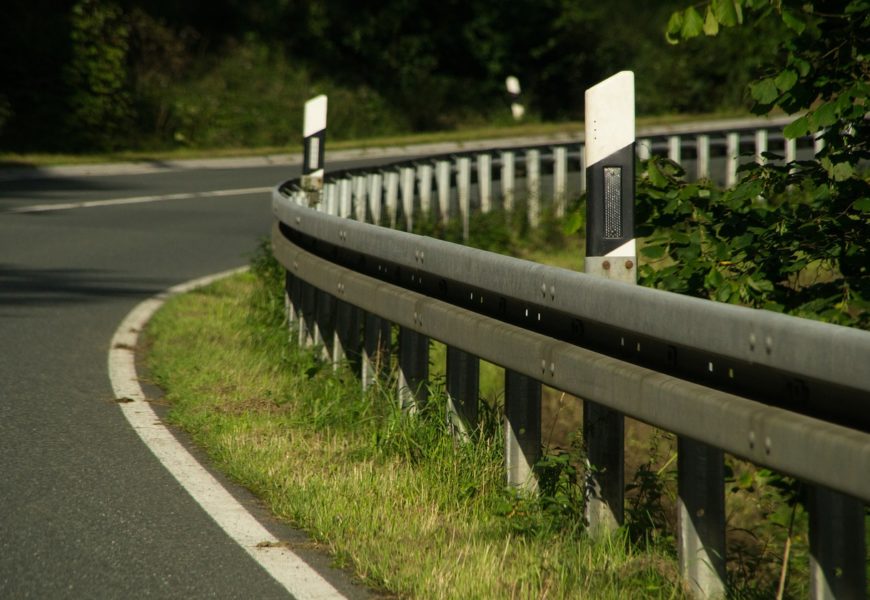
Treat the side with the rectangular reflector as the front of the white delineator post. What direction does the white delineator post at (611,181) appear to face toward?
toward the camera

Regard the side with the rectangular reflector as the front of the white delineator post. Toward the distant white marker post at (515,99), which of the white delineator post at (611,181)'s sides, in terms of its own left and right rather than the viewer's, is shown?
back

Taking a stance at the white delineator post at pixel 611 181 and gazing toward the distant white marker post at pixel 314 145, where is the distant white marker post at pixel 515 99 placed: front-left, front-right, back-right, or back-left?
front-right

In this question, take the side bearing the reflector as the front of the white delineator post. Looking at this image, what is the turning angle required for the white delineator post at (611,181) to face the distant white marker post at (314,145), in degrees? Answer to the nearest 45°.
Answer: approximately 180°
